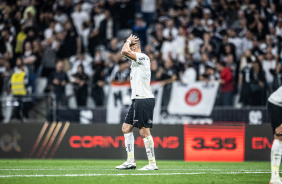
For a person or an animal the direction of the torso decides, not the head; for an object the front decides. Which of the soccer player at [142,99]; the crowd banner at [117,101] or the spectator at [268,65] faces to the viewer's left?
the soccer player

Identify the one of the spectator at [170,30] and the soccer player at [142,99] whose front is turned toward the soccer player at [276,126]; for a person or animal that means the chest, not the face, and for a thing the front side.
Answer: the spectator

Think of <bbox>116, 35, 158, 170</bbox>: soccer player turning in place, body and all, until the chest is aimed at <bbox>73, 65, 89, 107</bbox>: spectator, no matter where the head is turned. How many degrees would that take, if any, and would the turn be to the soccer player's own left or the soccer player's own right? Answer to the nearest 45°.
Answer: approximately 90° to the soccer player's own right

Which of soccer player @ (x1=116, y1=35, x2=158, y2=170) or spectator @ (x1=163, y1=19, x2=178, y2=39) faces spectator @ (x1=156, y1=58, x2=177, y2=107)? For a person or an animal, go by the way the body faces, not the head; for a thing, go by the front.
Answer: spectator @ (x1=163, y1=19, x2=178, y2=39)
